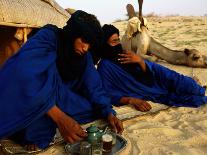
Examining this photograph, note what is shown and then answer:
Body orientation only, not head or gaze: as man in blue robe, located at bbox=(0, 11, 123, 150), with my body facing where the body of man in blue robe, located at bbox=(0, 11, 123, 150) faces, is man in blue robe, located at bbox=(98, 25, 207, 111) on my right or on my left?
on my left

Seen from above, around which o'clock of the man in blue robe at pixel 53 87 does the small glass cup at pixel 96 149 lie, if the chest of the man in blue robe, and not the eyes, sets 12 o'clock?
The small glass cup is roughly at 12 o'clock from the man in blue robe.

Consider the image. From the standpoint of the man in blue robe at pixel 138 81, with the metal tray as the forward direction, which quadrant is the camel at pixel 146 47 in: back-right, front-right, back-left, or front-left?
back-right

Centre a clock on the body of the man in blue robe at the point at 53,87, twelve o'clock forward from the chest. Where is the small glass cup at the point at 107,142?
The small glass cup is roughly at 12 o'clock from the man in blue robe.

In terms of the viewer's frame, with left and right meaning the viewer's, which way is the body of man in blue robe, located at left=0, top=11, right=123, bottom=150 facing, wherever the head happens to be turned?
facing the viewer and to the right of the viewer

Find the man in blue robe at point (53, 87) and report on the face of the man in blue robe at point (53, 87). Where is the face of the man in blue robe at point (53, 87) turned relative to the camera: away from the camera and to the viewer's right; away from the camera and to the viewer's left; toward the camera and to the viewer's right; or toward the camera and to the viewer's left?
toward the camera and to the viewer's right

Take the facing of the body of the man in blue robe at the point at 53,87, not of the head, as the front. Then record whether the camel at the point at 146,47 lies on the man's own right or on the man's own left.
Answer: on the man's own left

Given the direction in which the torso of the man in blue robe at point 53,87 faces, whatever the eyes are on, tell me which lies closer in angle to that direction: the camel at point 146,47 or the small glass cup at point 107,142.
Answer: the small glass cup
